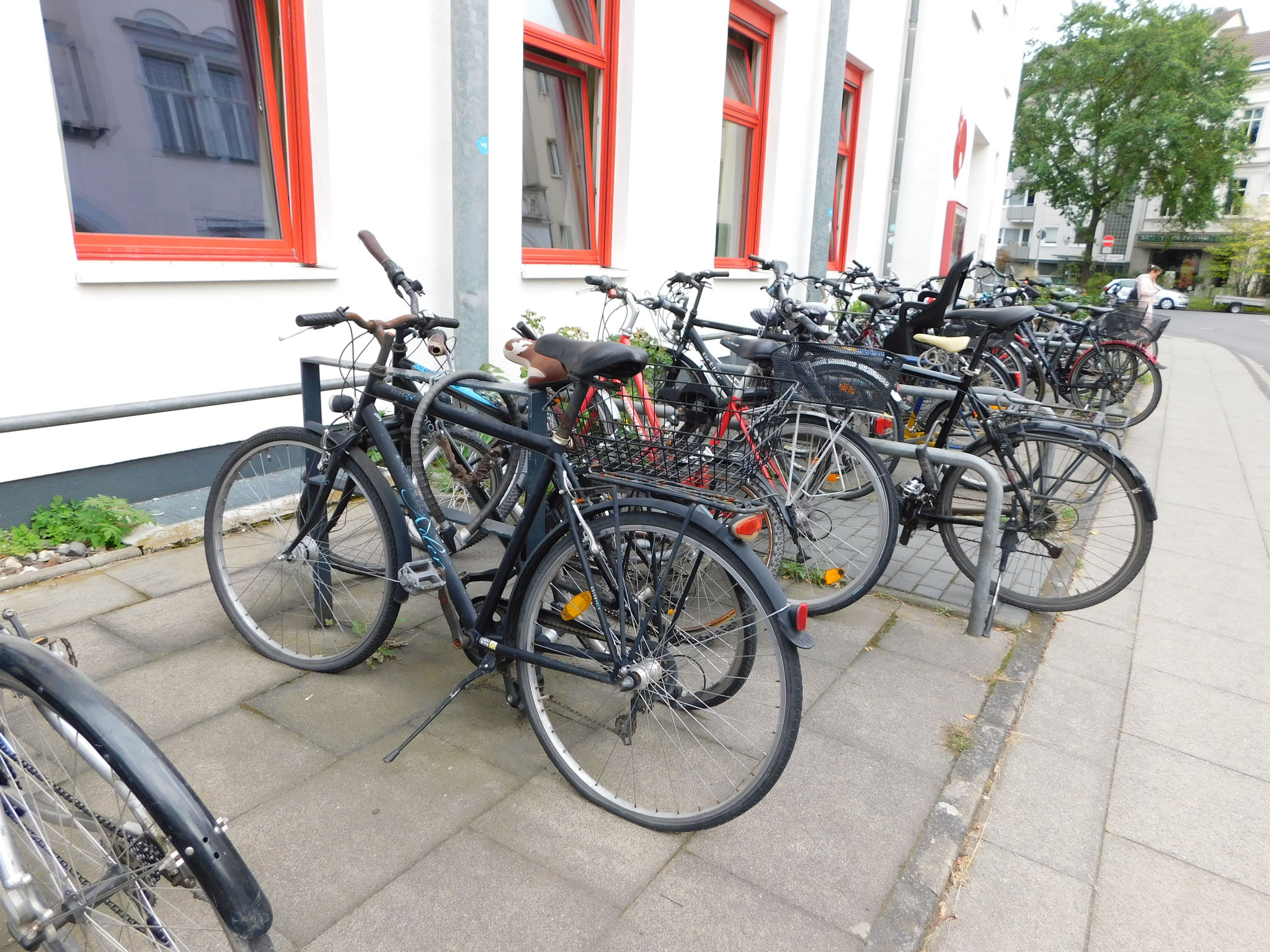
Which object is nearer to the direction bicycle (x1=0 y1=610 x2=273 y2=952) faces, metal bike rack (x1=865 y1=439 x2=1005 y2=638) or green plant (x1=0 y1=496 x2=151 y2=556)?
the green plant

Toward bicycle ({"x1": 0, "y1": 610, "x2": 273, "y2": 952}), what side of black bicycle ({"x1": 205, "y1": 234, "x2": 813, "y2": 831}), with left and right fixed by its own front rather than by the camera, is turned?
left

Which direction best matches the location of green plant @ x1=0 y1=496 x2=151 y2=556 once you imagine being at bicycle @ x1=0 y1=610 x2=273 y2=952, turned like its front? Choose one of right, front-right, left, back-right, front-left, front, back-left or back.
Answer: front-right

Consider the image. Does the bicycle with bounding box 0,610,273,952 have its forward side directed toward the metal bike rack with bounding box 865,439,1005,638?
no

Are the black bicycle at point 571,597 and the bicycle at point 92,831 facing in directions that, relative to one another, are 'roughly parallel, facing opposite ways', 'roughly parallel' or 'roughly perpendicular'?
roughly parallel

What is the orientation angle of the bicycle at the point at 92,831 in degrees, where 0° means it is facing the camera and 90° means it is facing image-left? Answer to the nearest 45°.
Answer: approximately 135°

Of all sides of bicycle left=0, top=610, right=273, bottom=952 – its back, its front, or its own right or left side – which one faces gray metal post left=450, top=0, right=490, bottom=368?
right

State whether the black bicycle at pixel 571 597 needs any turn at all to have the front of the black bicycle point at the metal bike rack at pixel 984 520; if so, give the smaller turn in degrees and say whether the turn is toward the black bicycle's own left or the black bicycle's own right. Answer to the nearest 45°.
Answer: approximately 90° to the black bicycle's own right

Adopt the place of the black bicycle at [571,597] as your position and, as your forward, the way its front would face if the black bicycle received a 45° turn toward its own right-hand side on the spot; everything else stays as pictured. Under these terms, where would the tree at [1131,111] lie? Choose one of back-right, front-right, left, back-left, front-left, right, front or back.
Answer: front-right

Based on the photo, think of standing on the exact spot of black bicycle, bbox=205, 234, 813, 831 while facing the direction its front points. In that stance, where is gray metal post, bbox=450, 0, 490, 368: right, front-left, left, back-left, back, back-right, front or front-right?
front-right

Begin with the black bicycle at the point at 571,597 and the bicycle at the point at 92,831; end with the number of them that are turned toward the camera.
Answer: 0

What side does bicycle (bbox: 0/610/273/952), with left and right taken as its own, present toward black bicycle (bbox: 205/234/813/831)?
right

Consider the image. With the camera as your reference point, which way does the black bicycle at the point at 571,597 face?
facing away from the viewer and to the left of the viewer

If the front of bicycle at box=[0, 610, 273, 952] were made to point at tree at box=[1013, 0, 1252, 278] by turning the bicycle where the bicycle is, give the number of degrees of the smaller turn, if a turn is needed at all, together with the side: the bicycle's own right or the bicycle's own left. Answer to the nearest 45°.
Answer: approximately 90° to the bicycle's own right

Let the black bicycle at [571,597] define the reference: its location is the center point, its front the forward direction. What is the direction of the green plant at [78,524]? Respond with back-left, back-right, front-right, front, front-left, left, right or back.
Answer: front

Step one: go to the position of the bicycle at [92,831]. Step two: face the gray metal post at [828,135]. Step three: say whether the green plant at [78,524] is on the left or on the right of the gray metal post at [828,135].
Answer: left
